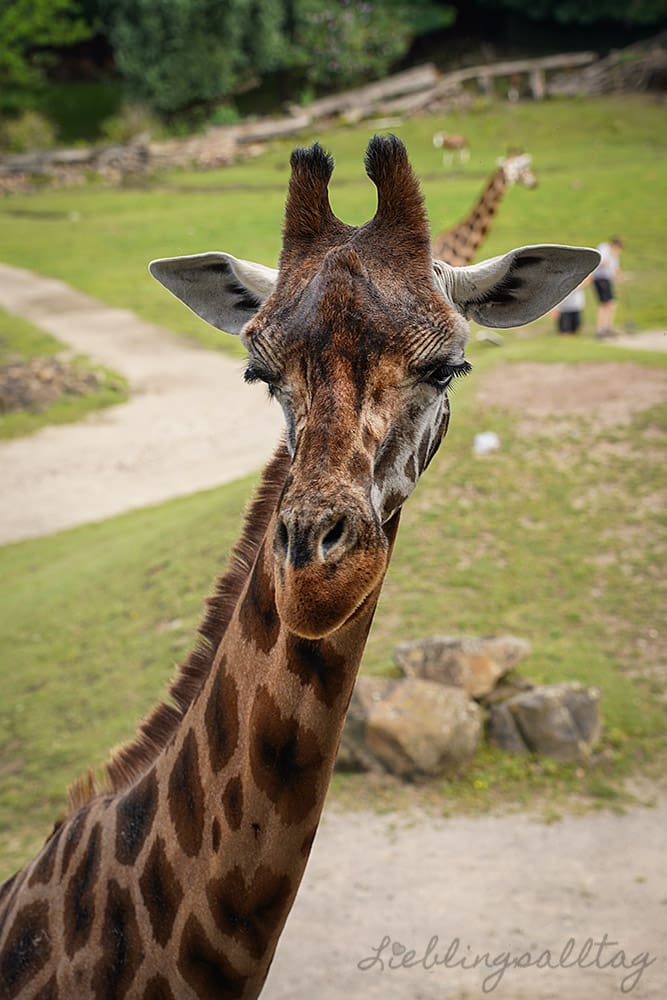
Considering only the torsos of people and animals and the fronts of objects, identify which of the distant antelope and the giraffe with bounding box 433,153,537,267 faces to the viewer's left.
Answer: the distant antelope

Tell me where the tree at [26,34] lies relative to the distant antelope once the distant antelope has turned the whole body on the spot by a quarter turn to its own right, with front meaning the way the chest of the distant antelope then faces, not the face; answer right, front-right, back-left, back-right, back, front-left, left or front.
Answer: front-left

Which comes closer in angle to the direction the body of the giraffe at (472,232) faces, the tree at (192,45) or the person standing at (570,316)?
the person standing

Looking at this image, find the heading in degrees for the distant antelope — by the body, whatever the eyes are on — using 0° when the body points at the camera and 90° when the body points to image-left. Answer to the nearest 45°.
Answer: approximately 90°

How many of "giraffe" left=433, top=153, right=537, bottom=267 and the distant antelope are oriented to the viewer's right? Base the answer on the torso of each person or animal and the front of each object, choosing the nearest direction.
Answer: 1

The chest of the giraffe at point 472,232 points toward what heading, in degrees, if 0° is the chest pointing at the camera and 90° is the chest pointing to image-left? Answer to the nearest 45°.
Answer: approximately 270°

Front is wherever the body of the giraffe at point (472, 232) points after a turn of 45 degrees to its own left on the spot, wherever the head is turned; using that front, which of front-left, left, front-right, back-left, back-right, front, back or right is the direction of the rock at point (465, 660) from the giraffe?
back-right

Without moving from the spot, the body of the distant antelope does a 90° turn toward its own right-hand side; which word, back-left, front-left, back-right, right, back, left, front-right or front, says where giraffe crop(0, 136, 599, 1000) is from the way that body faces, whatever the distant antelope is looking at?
back

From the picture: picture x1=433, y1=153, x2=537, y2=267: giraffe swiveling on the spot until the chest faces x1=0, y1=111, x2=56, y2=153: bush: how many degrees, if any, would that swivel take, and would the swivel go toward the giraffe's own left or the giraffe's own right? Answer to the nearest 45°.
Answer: approximately 135° to the giraffe's own left

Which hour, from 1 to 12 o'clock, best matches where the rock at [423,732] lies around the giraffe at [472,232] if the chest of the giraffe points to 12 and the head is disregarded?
The rock is roughly at 3 o'clock from the giraffe.

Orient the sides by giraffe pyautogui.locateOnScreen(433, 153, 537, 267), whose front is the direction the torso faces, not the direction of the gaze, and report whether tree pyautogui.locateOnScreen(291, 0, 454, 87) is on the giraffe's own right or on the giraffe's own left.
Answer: on the giraffe's own left

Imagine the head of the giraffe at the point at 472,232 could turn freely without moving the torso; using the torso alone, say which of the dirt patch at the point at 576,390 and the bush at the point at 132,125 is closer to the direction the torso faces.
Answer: the dirt patch

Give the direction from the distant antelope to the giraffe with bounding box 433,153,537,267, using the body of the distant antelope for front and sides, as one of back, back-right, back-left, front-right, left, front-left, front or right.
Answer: left

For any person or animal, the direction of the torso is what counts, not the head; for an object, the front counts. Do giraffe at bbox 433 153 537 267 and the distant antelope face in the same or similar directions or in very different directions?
very different directions

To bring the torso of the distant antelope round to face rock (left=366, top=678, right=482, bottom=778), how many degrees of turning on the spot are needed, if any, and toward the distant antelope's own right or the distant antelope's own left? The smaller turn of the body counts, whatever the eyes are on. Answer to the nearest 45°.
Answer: approximately 90° to the distant antelope's own left

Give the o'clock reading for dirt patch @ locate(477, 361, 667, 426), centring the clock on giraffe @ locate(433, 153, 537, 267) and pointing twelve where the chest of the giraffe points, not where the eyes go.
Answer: The dirt patch is roughly at 2 o'clock from the giraffe.
